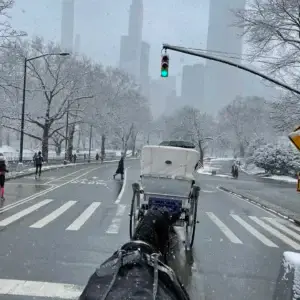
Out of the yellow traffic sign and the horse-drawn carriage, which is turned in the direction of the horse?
the yellow traffic sign

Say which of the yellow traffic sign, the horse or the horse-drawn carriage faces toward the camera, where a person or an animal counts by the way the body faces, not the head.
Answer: the yellow traffic sign

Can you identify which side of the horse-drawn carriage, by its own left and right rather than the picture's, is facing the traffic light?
front

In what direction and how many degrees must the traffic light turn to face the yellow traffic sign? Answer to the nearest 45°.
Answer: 0° — it already faces it

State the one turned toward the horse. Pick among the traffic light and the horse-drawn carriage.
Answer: the traffic light

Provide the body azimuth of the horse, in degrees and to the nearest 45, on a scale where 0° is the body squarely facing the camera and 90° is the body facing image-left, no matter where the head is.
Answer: approximately 180°

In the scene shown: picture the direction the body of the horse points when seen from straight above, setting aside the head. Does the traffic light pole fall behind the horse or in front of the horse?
in front

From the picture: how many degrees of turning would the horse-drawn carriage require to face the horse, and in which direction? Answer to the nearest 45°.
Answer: approximately 180°

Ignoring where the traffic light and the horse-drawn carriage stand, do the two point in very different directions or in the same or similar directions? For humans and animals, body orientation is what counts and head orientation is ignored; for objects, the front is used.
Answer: very different directions

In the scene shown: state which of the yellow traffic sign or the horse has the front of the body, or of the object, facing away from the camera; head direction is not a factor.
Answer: the horse

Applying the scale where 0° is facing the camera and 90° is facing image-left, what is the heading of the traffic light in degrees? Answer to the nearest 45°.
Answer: approximately 0°

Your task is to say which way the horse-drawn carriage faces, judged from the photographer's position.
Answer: facing away from the viewer
